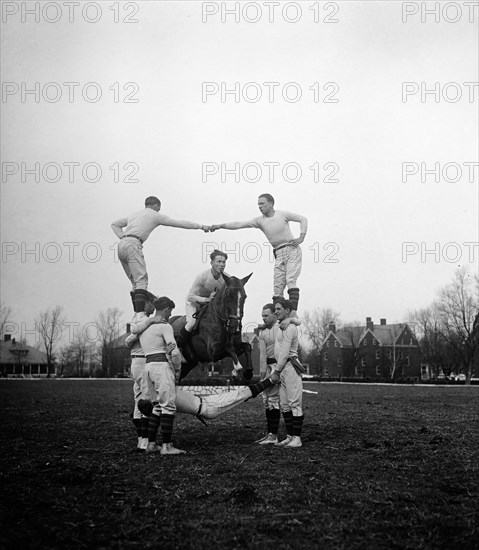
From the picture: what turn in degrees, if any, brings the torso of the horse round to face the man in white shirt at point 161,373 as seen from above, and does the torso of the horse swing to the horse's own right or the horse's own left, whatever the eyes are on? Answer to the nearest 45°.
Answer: approximately 90° to the horse's own right

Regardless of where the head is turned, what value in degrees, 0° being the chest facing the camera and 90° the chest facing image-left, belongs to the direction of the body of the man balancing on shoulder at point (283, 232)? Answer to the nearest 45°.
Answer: approximately 45°

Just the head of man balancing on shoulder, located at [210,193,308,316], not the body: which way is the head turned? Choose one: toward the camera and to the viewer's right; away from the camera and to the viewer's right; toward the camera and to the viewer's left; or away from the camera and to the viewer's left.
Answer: toward the camera and to the viewer's left

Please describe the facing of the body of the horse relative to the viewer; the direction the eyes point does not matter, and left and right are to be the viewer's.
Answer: facing the viewer and to the right of the viewer

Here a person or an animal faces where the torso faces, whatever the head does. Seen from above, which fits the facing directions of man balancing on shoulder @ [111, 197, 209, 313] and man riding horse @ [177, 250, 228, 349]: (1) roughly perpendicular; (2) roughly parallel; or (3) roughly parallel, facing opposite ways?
roughly perpendicular
